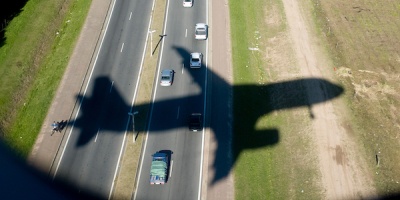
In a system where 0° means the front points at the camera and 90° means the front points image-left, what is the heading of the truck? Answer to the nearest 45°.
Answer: approximately 180°
